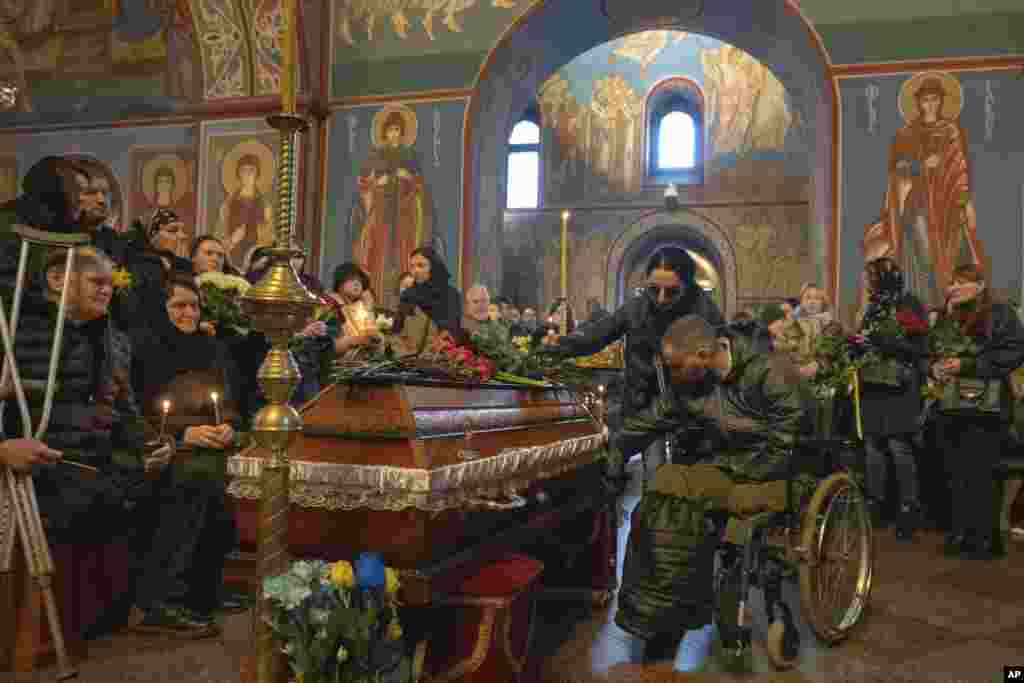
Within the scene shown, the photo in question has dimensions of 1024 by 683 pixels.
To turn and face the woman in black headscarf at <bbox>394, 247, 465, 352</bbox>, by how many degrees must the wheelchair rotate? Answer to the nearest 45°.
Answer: approximately 90° to its right

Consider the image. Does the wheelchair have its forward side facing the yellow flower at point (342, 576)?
yes

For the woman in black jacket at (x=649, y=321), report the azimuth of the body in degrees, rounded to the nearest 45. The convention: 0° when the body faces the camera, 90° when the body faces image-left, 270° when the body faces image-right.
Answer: approximately 45°

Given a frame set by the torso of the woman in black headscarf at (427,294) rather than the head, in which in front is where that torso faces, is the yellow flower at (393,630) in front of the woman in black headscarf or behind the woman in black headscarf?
in front

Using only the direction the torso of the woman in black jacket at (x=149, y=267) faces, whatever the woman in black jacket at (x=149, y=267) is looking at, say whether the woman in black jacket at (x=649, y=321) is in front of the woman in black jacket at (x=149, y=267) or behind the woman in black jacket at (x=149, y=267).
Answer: in front

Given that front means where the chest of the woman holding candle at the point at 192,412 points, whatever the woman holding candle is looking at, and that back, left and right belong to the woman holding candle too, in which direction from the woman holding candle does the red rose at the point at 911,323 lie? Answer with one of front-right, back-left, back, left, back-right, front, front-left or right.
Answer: front-left

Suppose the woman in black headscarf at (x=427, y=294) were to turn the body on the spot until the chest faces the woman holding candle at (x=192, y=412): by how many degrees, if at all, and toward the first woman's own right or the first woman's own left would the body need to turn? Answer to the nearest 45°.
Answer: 0° — they already face them

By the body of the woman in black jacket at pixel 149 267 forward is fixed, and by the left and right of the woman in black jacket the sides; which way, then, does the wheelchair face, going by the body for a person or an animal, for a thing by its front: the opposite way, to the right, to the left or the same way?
the opposite way

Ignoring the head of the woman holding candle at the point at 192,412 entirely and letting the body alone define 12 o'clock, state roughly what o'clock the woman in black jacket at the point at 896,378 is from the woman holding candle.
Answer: The woman in black jacket is roughly at 10 o'clock from the woman holding candle.

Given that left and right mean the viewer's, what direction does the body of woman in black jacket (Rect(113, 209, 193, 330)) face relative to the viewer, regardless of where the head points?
facing to the right of the viewer
